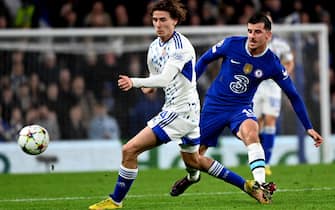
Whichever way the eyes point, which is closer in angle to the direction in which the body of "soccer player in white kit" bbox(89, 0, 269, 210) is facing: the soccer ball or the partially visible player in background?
the soccer ball

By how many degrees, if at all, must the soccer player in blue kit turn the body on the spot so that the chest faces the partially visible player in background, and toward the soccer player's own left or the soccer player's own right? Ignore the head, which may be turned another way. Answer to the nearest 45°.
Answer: approximately 180°

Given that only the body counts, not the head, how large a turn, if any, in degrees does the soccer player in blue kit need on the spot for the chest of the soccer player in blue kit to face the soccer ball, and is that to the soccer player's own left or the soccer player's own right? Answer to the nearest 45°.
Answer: approximately 90° to the soccer player's own right

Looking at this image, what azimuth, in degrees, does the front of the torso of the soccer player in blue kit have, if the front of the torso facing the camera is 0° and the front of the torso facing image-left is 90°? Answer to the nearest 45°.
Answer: approximately 0°

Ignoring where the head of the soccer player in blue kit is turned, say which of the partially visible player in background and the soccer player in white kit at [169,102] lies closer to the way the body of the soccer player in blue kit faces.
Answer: the soccer player in white kit
